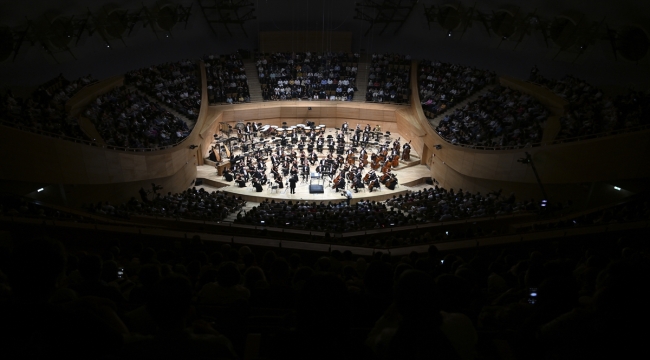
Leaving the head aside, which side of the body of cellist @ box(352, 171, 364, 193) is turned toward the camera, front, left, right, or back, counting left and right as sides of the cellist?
left

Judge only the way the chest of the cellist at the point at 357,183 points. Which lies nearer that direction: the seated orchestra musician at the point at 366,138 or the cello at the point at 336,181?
the cello

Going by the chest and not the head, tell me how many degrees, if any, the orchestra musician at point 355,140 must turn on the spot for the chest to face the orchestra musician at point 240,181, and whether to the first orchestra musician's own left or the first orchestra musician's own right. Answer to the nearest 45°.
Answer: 0° — they already face them

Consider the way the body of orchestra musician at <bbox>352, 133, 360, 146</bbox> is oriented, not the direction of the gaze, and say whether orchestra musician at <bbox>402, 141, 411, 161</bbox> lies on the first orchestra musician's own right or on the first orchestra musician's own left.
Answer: on the first orchestra musician's own left

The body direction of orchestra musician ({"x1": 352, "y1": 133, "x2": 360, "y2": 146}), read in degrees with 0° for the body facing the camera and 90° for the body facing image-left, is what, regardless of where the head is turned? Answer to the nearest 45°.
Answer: approximately 45°

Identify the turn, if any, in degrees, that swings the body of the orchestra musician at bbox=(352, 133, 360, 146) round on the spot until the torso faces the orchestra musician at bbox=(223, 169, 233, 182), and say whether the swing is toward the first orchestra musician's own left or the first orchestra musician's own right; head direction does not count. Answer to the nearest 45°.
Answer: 0° — they already face them

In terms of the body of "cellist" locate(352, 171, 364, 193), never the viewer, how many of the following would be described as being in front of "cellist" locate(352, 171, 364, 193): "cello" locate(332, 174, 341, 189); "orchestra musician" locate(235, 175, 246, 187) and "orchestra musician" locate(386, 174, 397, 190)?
2
